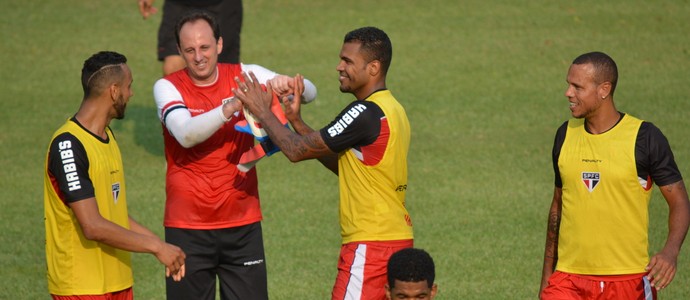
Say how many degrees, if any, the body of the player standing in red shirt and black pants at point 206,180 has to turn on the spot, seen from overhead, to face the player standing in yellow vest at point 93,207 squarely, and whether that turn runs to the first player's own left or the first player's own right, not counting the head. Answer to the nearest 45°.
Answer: approximately 45° to the first player's own right

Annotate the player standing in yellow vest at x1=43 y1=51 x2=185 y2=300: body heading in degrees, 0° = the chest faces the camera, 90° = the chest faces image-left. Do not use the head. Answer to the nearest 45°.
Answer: approximately 315°

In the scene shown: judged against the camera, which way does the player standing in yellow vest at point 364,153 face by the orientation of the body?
to the viewer's left

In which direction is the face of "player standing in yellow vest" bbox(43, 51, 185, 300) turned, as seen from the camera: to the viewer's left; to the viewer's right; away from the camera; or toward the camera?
to the viewer's right

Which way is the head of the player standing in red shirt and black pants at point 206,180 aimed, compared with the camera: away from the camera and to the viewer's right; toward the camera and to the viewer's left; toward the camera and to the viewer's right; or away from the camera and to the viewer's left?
toward the camera and to the viewer's right
